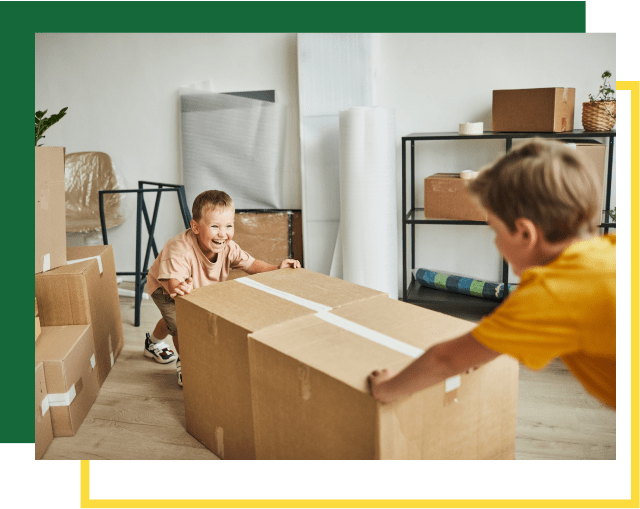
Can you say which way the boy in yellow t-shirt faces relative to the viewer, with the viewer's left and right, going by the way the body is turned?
facing away from the viewer and to the left of the viewer

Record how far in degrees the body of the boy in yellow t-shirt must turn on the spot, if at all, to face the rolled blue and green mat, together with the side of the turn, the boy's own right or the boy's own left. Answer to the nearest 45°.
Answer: approximately 45° to the boy's own right

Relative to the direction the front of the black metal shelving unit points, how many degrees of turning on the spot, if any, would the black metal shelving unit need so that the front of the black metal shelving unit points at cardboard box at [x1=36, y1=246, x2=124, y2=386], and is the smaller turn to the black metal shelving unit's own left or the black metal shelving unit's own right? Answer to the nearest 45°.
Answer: approximately 45° to the black metal shelving unit's own right

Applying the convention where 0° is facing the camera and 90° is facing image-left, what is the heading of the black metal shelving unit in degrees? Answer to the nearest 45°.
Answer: approximately 0°

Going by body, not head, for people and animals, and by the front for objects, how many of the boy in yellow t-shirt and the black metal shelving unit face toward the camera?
1
